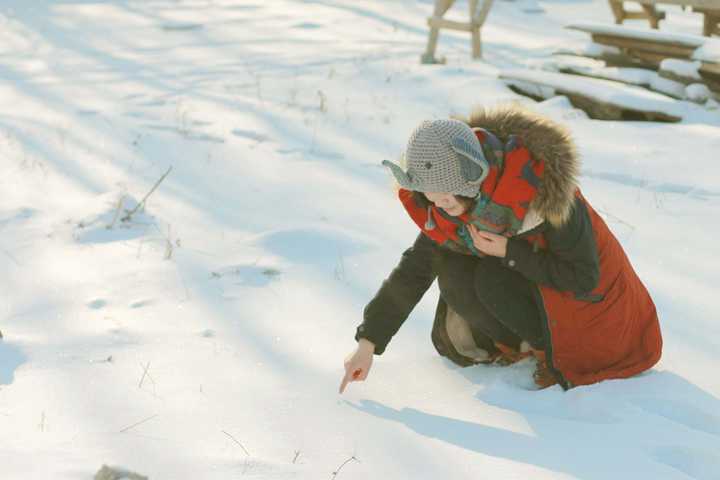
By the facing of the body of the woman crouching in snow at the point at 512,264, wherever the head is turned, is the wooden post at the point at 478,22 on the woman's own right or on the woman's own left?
on the woman's own right

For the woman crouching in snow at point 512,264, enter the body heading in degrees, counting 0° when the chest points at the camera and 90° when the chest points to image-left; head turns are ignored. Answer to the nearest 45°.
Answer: approximately 45°

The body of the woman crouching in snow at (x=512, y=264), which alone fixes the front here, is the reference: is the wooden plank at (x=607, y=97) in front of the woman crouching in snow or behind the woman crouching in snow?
behind

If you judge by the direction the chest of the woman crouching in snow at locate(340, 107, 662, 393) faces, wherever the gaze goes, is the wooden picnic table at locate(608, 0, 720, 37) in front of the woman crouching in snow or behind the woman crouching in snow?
behind

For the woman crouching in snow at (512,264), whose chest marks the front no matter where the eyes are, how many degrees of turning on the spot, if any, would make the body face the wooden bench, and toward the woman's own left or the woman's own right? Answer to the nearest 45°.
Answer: approximately 135° to the woman's own right
